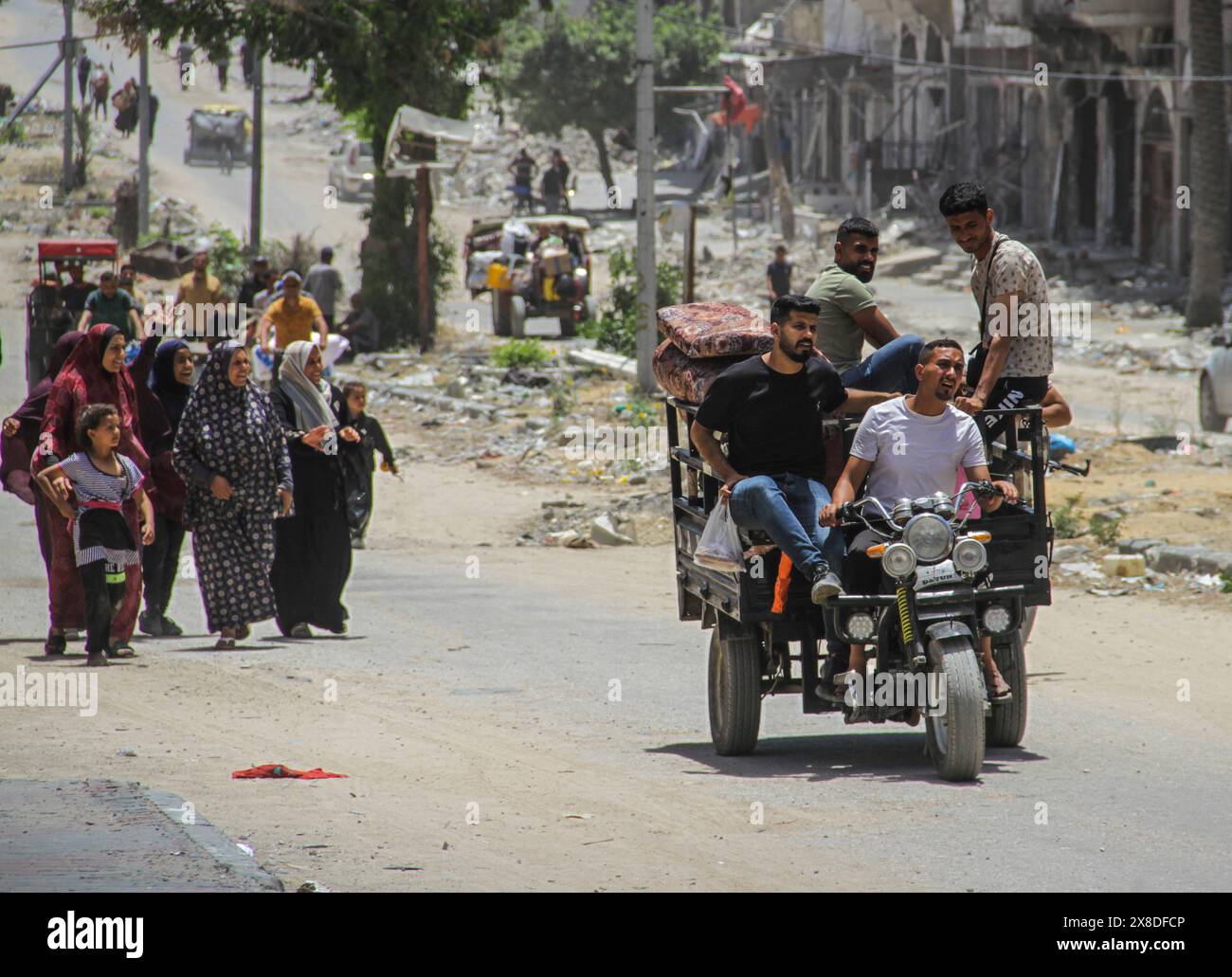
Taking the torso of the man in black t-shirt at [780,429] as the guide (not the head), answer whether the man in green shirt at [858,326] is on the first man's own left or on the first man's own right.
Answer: on the first man's own left

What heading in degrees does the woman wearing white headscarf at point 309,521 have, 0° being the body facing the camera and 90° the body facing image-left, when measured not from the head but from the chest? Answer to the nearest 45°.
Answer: approximately 315°

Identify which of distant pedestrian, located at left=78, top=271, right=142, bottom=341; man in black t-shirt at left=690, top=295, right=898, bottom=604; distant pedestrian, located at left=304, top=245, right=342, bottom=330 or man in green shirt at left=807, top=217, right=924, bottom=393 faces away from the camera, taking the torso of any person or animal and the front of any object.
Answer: distant pedestrian, located at left=304, top=245, right=342, bottom=330

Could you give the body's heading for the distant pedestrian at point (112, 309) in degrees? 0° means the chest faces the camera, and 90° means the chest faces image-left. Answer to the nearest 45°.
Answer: approximately 0°

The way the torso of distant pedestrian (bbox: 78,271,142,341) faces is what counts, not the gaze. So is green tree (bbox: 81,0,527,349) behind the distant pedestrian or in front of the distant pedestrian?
behind

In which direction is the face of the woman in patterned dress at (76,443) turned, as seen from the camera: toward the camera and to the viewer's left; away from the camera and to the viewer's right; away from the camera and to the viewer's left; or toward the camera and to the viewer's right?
toward the camera and to the viewer's right

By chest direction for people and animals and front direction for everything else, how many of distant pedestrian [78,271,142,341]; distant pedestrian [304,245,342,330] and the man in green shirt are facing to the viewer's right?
1
